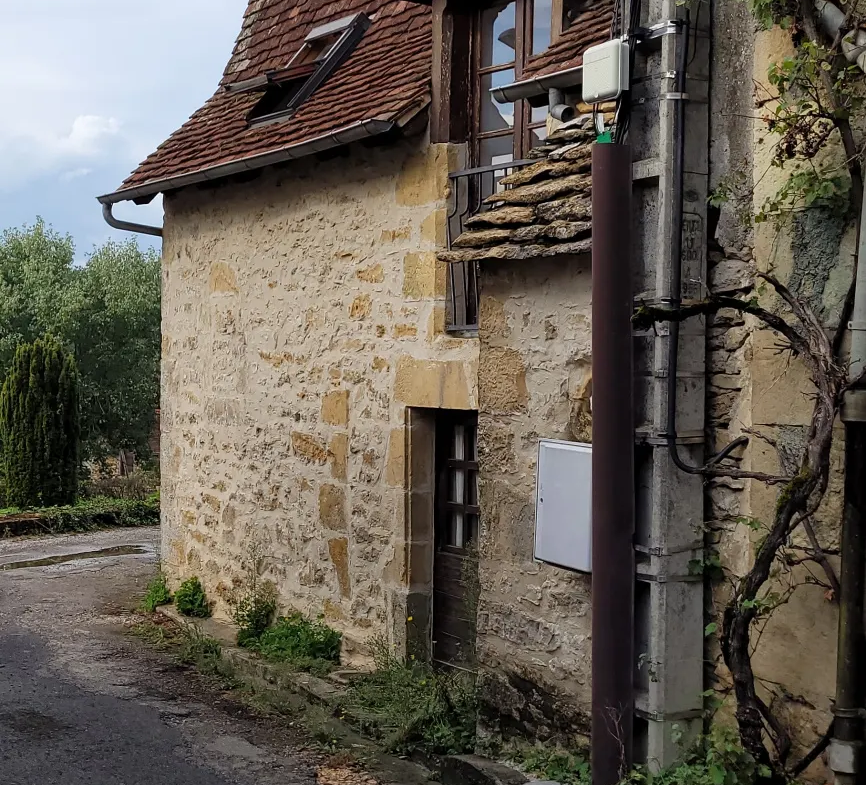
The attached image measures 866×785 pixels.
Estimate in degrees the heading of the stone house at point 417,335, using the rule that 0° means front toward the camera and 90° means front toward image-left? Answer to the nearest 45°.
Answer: approximately 45°

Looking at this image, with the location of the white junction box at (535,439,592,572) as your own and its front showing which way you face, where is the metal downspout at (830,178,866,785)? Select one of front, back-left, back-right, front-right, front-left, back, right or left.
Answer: left

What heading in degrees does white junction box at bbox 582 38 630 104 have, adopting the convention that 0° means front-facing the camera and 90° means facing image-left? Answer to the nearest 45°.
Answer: approximately 45°

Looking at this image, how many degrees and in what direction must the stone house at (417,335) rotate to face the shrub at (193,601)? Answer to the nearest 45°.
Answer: approximately 90° to its right

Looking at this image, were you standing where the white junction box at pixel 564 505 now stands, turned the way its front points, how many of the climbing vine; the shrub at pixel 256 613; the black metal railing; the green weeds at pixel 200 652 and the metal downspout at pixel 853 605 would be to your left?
2

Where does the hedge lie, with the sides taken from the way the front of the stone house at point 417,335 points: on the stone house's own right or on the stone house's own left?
on the stone house's own right

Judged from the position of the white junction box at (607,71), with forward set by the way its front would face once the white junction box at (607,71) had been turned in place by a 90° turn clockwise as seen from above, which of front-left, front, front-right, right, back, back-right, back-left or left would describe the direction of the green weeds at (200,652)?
front

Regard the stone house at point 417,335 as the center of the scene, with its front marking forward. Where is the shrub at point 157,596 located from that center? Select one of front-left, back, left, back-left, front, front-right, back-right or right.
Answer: right

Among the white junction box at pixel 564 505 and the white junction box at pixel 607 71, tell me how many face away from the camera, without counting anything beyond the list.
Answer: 0

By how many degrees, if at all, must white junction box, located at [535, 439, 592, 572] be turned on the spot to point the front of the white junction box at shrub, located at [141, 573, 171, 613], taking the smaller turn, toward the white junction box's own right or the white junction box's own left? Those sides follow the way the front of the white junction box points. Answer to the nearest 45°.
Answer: approximately 90° to the white junction box's own right

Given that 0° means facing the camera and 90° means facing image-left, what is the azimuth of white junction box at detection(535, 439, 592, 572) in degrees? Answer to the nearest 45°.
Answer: approximately 45°
